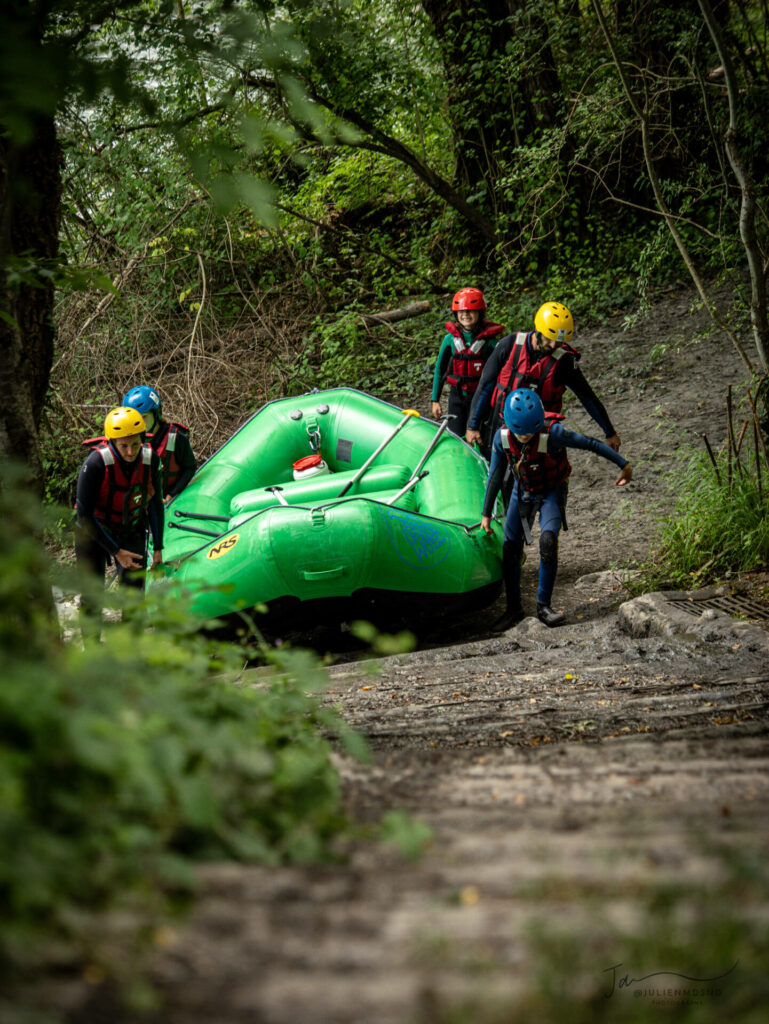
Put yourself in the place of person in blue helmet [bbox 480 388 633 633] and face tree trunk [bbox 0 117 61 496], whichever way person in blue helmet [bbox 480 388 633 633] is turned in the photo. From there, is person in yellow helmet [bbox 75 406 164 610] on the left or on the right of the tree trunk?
right

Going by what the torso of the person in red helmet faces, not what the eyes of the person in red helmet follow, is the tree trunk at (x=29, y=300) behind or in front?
in front

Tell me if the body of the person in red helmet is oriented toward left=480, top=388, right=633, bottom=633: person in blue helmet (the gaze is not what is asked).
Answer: yes

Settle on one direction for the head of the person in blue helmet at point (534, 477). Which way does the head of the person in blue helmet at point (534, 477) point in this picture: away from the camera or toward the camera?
toward the camera

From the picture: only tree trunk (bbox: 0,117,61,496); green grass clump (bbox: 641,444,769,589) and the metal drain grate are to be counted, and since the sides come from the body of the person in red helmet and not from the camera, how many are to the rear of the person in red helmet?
0

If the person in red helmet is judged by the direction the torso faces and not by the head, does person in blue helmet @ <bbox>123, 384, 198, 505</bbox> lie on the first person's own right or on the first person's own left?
on the first person's own right

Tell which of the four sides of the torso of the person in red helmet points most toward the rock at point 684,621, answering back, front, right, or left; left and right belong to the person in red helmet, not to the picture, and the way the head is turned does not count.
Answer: front

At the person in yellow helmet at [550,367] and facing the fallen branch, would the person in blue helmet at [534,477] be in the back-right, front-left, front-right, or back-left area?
back-left

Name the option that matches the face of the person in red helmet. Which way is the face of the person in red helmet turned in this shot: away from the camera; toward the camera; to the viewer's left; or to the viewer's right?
toward the camera

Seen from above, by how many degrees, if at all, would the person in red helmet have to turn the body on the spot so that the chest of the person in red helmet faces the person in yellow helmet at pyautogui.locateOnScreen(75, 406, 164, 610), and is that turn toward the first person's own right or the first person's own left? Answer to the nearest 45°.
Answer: approximately 45° to the first person's own right

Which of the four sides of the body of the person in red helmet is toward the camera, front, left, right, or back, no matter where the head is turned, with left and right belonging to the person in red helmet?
front

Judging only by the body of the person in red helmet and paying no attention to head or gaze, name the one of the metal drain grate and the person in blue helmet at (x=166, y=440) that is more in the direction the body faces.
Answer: the metal drain grate

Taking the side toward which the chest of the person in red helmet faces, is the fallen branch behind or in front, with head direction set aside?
behind
